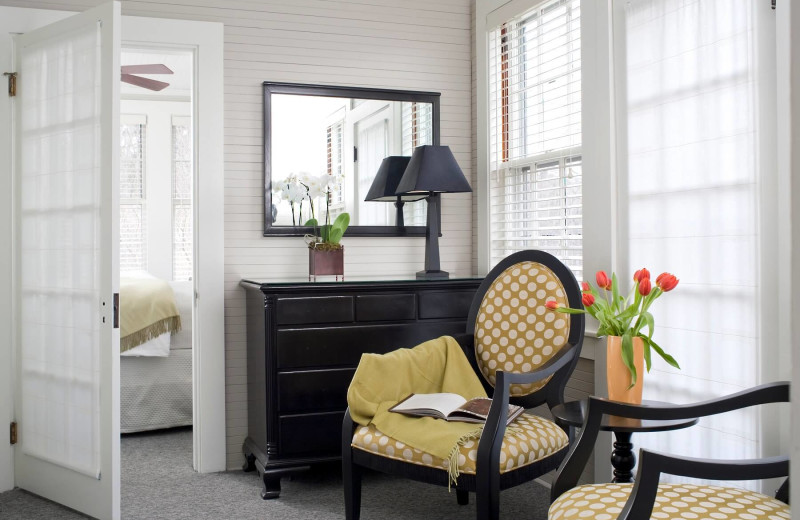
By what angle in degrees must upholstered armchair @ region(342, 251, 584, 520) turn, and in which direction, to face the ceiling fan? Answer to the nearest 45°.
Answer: approximately 90° to its right

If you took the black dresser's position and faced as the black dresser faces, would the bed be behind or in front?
behind

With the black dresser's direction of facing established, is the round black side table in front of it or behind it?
in front

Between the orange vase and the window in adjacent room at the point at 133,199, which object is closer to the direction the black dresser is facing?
the orange vase

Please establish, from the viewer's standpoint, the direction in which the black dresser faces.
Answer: facing the viewer

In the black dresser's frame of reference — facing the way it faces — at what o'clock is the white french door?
The white french door is roughly at 3 o'clock from the black dresser.

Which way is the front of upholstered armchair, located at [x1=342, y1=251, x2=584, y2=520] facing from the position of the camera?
facing the viewer and to the left of the viewer

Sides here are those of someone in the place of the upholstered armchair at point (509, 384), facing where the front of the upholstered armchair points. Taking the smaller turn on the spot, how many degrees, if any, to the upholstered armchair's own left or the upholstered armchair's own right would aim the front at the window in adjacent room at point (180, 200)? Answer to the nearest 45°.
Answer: approximately 90° to the upholstered armchair's own right

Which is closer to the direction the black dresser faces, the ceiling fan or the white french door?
the white french door

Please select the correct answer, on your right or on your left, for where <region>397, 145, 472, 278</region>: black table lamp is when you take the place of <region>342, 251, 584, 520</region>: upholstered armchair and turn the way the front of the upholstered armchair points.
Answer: on your right

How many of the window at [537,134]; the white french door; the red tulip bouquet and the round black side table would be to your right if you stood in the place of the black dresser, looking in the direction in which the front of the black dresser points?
1

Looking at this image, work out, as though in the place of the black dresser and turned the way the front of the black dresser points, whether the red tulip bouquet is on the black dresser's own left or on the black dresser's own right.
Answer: on the black dresser's own left

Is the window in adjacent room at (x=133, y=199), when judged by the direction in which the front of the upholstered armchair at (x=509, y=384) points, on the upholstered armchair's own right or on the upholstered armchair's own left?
on the upholstered armchair's own right

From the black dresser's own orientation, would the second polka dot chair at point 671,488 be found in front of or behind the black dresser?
in front

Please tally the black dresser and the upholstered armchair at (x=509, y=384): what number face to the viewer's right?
0

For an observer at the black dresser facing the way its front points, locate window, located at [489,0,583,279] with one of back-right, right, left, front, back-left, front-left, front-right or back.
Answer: left

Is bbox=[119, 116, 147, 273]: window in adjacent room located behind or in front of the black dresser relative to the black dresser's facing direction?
behind
